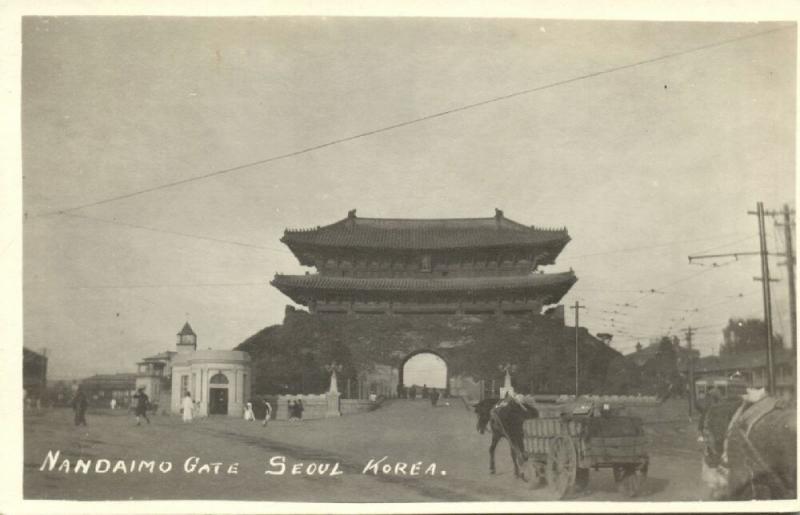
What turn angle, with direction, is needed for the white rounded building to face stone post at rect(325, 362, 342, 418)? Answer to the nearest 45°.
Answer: approximately 90° to its left

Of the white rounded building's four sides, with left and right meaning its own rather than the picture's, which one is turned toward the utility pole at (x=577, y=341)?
left

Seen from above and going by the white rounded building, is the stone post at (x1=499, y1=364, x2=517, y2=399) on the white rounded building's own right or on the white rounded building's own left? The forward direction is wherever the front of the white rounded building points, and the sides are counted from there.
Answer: on the white rounded building's own left

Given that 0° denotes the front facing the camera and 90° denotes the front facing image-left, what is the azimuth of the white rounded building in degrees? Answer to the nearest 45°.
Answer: approximately 0°

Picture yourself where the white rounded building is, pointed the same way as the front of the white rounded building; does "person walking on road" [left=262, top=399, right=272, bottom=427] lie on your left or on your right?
on your left
